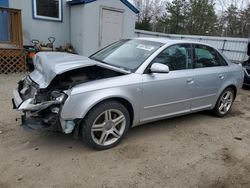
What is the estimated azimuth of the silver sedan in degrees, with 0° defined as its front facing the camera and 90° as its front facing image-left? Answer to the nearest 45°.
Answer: approximately 45°

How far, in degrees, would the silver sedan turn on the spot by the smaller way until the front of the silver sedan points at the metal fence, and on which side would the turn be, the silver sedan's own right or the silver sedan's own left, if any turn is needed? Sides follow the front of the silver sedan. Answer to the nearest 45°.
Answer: approximately 180°

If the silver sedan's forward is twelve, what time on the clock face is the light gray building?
The light gray building is roughly at 4 o'clock from the silver sedan.

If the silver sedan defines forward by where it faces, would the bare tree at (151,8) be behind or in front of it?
behind
